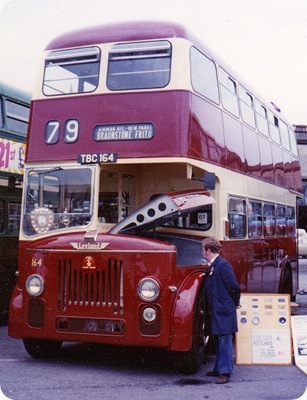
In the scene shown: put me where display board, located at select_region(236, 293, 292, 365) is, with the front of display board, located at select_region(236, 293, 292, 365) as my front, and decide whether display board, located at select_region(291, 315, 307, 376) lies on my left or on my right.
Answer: on my left

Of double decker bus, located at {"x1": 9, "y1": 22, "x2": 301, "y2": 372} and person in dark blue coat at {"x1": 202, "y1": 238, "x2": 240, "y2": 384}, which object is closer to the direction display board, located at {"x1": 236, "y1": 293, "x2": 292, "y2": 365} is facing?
the person in dark blue coat

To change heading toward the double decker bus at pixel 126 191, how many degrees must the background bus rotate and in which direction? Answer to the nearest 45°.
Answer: approximately 90° to its left

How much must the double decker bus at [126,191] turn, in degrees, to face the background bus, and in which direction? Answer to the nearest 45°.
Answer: approximately 90° to its right

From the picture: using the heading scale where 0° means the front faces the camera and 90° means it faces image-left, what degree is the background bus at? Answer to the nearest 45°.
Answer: approximately 45°

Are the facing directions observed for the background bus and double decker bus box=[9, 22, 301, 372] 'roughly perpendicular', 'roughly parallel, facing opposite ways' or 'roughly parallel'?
roughly parallel

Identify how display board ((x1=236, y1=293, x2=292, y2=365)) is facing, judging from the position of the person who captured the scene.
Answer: facing the viewer

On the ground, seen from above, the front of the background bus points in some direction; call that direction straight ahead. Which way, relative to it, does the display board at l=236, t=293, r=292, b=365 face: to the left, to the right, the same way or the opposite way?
the same way

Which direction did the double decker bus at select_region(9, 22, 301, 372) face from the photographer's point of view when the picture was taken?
facing the viewer and to the left of the viewer

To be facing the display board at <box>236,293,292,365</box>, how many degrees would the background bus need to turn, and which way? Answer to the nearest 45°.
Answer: approximately 90° to its left
